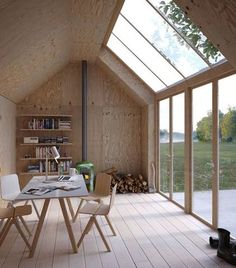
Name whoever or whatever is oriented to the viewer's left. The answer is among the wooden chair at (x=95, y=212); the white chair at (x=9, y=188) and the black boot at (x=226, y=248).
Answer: the wooden chair at (x=95, y=212)

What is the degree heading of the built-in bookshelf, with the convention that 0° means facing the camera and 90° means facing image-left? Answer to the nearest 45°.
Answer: approximately 0°

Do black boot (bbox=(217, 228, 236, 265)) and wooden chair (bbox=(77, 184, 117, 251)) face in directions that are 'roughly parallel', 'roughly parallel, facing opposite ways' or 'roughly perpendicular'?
roughly perpendicular

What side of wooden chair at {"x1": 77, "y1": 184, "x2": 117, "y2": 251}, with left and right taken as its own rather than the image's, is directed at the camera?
left

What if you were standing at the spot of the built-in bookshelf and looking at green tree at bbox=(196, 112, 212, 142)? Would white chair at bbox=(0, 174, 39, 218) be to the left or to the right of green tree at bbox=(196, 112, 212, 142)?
right

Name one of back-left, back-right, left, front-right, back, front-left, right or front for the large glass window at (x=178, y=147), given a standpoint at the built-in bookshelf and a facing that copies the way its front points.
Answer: front-left

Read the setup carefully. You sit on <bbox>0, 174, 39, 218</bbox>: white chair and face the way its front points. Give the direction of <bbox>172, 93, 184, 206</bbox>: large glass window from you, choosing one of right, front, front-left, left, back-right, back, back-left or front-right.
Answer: front-left

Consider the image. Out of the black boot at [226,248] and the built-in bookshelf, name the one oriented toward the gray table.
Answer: the built-in bookshelf

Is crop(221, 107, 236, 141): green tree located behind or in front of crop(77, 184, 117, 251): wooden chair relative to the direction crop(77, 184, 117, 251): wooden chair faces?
behind

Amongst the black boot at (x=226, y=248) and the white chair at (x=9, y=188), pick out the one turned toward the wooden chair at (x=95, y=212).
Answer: the white chair at (x=9, y=188)

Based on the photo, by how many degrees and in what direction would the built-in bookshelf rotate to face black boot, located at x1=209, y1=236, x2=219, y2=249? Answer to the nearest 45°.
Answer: approximately 45° to its left

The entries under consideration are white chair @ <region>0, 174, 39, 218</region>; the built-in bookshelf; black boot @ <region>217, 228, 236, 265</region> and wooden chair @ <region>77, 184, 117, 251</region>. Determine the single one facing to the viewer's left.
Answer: wooden chair @ <region>77, 184, 117, 251</region>

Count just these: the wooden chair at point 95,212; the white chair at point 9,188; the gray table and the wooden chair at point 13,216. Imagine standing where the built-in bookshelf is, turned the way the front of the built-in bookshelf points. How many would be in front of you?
4
